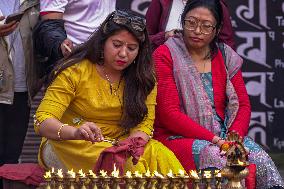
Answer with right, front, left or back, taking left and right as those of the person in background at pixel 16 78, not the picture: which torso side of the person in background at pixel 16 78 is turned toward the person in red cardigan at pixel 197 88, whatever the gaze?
left

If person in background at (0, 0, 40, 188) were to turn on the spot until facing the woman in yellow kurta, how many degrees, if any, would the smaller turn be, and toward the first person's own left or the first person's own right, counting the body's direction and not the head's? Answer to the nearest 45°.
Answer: approximately 45° to the first person's own left

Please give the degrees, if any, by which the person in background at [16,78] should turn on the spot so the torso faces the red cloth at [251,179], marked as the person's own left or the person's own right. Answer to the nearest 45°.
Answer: approximately 45° to the person's own left

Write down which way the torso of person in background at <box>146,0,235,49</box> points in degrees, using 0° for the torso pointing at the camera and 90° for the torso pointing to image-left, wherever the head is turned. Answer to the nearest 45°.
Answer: approximately 0°

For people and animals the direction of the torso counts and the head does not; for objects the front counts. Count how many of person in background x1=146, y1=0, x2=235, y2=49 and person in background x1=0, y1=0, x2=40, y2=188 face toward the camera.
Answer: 2
